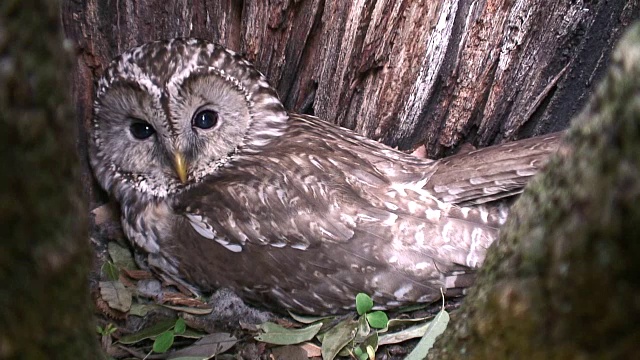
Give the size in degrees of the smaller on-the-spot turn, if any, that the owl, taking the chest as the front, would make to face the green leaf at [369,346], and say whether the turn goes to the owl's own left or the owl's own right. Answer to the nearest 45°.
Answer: approximately 135° to the owl's own left

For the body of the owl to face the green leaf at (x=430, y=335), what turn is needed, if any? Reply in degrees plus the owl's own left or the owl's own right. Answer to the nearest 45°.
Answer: approximately 135° to the owl's own left

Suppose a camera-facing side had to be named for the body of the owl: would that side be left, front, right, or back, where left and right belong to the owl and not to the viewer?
left
